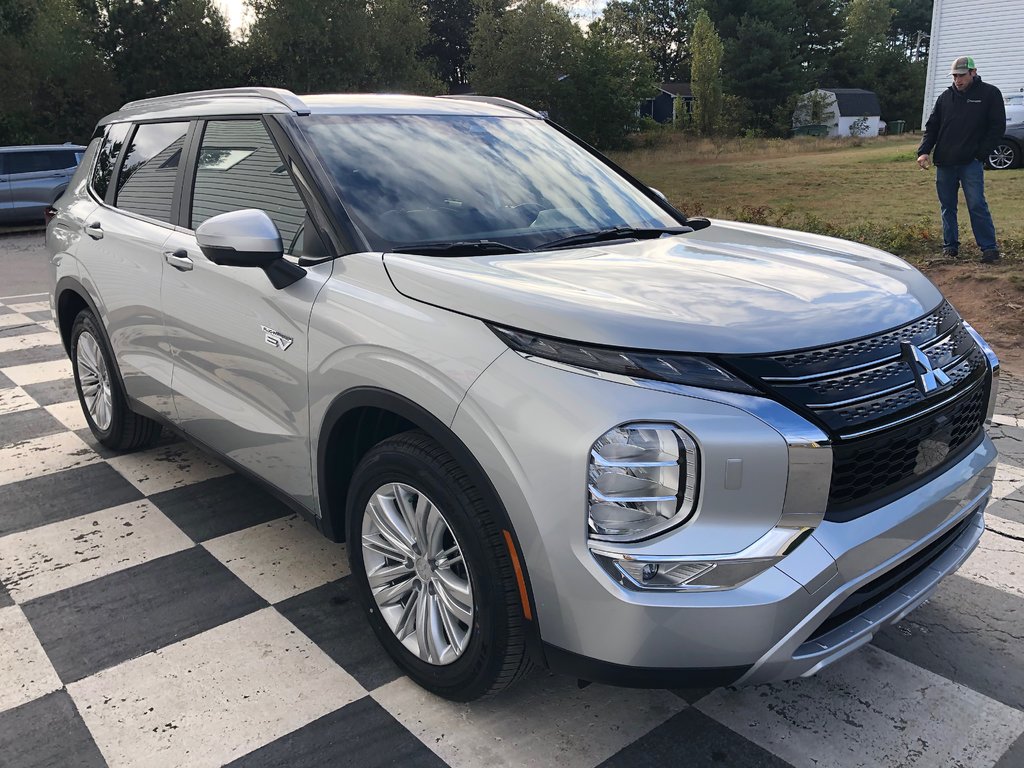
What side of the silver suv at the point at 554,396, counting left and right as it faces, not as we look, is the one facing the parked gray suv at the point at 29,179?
back

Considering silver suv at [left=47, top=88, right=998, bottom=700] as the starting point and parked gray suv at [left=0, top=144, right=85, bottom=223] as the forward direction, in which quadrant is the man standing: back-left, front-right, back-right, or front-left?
front-right

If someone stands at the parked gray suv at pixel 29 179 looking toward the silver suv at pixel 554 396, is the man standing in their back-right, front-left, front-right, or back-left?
front-left

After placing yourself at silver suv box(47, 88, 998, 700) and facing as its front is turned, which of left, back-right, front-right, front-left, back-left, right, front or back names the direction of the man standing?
left

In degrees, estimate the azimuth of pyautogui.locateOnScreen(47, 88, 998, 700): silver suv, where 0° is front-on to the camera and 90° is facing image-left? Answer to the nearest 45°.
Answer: approximately 315°

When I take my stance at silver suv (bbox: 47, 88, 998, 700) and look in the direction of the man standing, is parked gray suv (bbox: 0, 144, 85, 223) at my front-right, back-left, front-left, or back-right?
front-left
